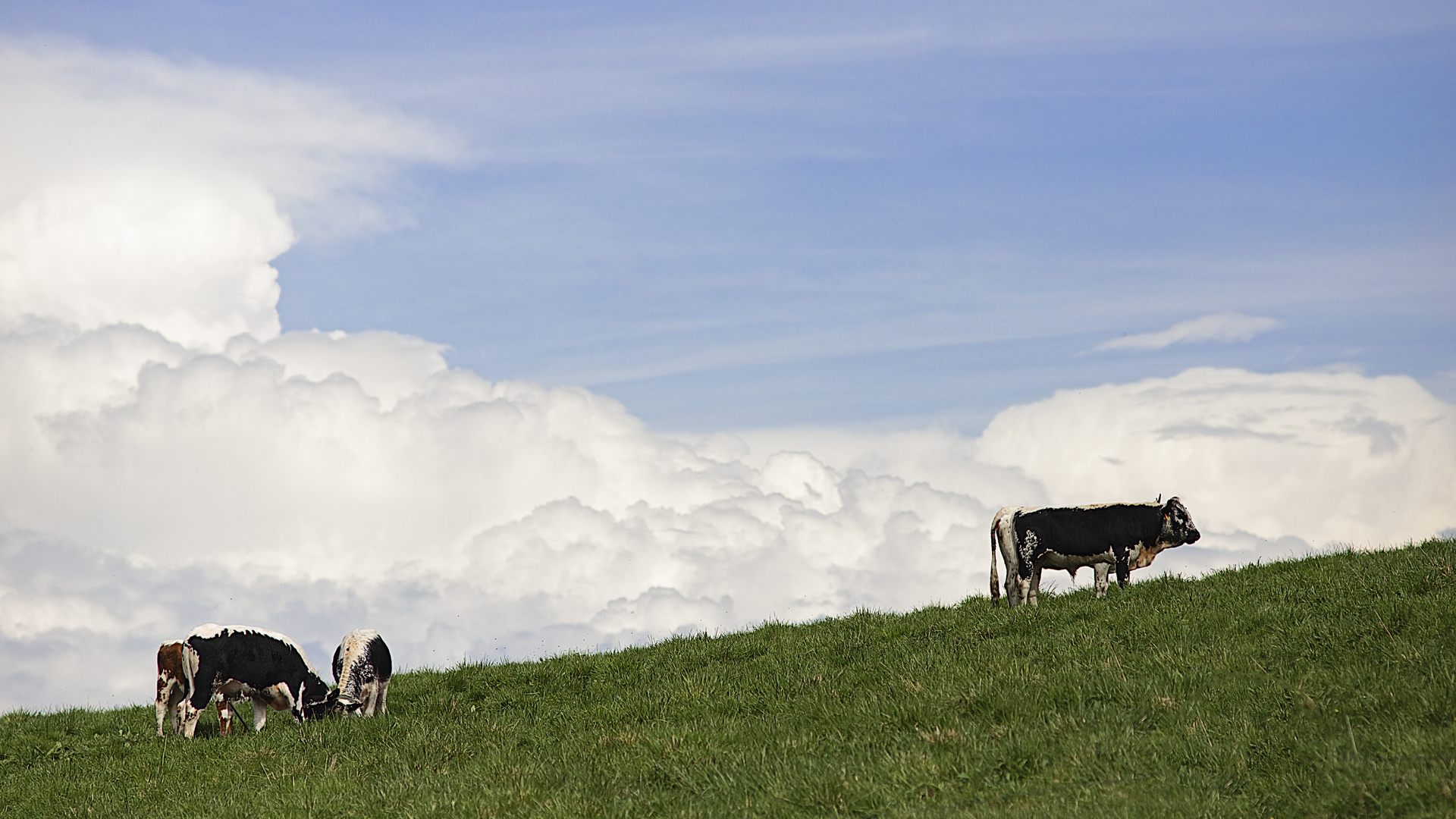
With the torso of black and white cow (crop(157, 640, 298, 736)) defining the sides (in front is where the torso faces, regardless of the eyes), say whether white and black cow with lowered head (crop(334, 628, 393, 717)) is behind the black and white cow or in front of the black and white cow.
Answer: in front

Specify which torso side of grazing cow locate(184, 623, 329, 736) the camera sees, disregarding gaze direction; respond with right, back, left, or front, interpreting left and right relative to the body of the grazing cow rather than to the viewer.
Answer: right

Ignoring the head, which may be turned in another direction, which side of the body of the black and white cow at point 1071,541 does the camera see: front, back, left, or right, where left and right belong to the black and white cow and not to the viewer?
right

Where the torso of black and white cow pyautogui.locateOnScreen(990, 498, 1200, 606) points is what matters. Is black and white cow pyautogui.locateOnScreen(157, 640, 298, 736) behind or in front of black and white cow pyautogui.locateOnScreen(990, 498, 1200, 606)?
behind

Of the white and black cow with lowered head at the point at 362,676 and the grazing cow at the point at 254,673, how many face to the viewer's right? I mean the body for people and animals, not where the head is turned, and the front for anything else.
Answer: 1

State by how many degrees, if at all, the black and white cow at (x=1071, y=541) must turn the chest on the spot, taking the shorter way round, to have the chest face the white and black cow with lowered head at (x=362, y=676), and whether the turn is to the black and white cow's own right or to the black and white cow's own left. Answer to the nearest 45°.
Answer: approximately 180°

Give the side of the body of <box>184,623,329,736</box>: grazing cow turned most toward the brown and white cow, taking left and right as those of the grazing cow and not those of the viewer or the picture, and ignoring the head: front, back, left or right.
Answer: back

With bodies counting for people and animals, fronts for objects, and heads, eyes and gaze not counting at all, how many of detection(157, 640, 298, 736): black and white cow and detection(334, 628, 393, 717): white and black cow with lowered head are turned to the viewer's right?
1

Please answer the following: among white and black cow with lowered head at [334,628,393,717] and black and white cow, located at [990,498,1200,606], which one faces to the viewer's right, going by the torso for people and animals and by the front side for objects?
the black and white cow

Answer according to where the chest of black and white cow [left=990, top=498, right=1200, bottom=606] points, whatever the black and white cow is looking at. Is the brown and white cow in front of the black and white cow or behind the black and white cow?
behind
